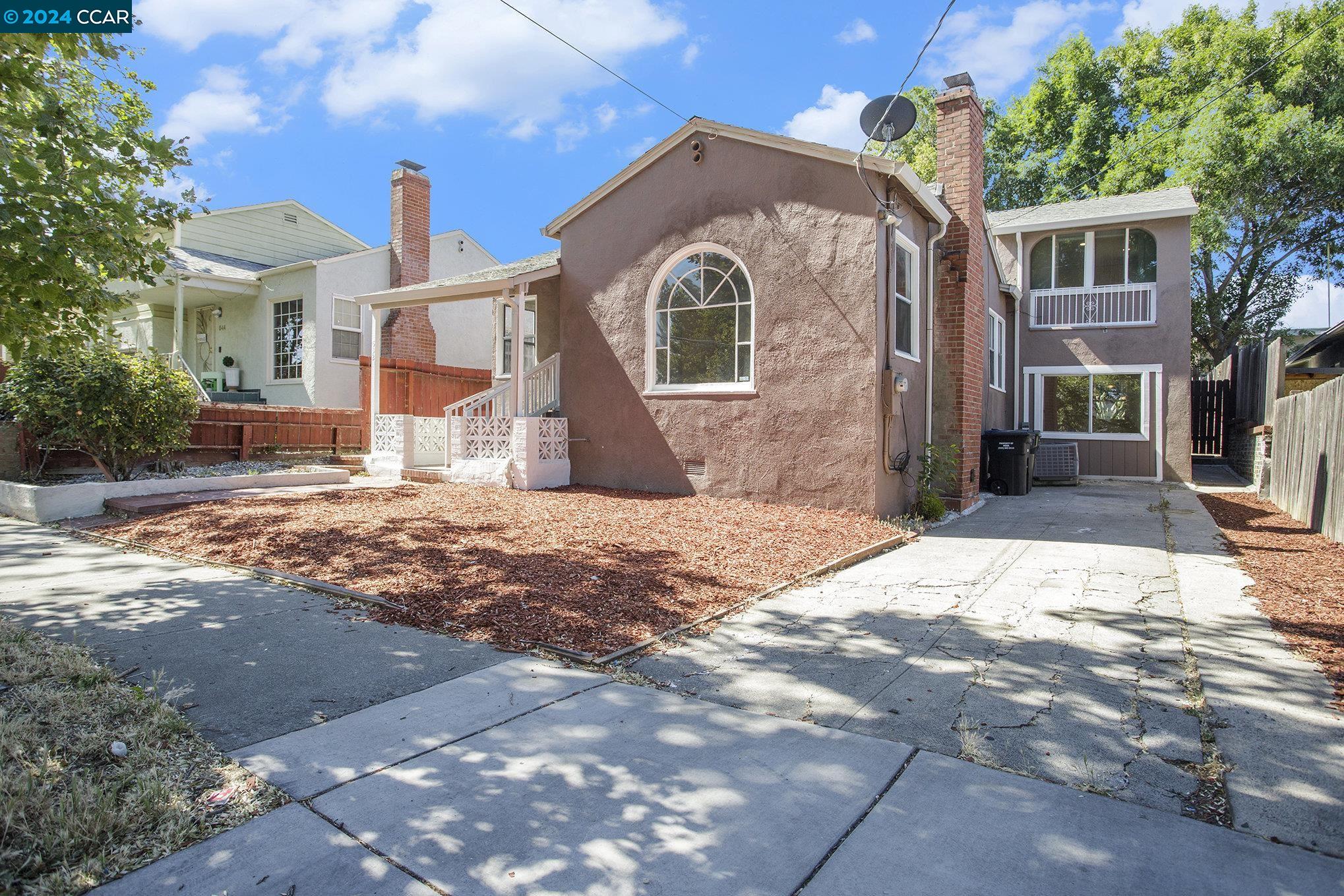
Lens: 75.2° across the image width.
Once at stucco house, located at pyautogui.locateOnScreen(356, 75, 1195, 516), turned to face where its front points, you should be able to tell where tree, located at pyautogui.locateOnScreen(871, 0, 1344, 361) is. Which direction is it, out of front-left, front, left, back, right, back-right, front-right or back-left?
back

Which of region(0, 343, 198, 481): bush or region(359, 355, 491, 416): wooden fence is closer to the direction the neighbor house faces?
the bush

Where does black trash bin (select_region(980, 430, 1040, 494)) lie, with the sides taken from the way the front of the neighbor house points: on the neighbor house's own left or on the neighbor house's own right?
on the neighbor house's own left

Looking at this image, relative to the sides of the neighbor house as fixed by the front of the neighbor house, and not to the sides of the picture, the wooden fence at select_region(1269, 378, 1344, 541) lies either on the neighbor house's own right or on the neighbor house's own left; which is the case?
on the neighbor house's own left

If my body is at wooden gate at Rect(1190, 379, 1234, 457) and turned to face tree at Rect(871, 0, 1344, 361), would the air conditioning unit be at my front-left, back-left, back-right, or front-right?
back-left

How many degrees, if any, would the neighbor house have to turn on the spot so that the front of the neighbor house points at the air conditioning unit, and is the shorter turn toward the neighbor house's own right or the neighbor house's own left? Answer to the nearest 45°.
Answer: approximately 90° to the neighbor house's own left

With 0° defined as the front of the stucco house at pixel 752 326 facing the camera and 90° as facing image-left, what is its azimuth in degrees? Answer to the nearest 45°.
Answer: approximately 45°

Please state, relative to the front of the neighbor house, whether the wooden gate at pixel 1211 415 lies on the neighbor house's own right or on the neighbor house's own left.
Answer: on the neighbor house's own left

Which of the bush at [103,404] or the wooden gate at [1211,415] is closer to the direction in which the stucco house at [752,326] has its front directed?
the bush

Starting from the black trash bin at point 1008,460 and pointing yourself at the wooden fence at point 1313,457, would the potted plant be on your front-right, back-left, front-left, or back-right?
back-right

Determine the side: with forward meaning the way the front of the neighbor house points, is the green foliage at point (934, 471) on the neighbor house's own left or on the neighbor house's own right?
on the neighbor house's own left

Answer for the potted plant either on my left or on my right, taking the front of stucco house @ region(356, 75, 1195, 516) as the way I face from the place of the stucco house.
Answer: on my right
